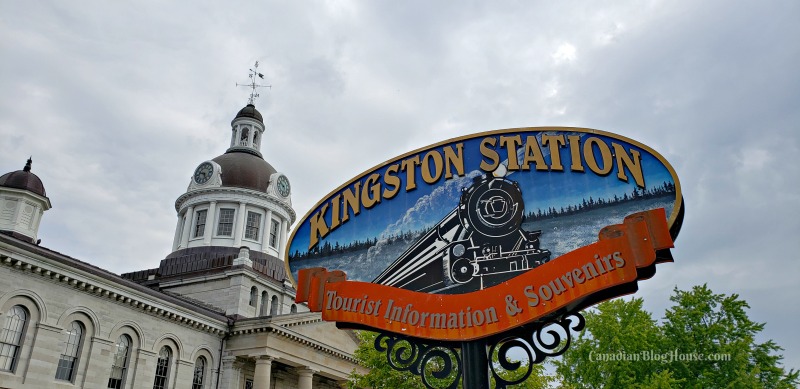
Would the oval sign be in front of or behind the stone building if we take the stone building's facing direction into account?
in front

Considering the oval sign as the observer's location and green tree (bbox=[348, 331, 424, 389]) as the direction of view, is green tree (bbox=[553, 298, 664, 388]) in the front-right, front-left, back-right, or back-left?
front-right

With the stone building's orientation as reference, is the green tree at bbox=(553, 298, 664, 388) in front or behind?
in front

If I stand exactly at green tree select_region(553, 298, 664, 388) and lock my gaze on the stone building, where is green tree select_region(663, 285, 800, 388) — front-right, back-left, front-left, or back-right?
back-right

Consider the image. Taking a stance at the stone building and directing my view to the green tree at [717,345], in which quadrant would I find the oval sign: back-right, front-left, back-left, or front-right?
front-right

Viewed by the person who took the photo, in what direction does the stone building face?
facing the viewer and to the right of the viewer

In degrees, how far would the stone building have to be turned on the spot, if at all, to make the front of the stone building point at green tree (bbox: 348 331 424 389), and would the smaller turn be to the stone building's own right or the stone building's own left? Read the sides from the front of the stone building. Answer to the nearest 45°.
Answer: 0° — it already faces it

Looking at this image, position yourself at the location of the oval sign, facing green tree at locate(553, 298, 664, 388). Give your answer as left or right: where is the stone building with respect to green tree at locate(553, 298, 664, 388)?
left

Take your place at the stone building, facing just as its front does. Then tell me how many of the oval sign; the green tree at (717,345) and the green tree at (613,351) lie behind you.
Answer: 0
